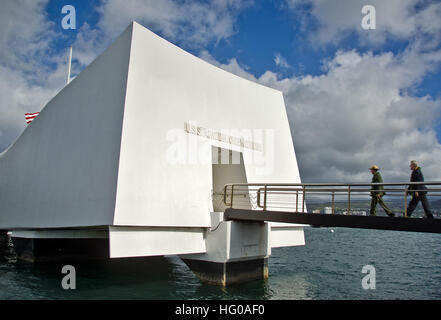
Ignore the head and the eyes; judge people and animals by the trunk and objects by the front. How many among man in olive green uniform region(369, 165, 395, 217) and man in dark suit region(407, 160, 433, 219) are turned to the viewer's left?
2

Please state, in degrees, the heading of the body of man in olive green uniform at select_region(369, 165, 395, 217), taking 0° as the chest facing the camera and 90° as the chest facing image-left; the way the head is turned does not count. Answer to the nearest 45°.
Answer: approximately 90°

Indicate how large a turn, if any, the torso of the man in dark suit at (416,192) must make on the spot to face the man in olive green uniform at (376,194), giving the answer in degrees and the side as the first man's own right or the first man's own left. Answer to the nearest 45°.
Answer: approximately 45° to the first man's own right

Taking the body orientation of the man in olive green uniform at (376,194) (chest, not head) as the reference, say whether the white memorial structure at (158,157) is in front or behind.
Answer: in front

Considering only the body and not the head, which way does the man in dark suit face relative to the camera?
to the viewer's left

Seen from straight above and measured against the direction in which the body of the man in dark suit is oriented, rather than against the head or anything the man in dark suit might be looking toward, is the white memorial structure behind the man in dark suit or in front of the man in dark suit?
in front
